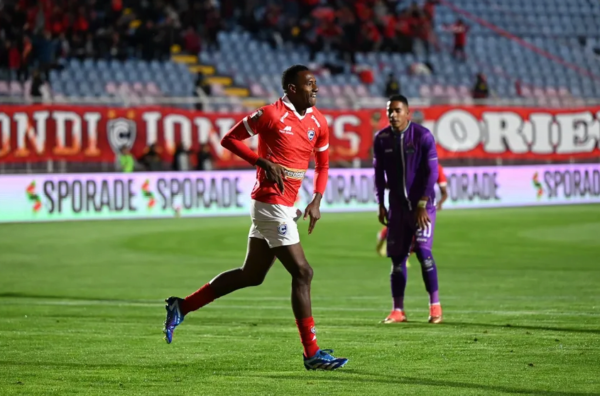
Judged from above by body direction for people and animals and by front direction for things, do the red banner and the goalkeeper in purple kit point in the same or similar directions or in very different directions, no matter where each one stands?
same or similar directions

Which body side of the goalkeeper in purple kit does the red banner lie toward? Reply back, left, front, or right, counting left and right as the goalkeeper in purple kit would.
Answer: back

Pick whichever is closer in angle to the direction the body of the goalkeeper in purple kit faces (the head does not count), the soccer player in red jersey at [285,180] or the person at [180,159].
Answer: the soccer player in red jersey

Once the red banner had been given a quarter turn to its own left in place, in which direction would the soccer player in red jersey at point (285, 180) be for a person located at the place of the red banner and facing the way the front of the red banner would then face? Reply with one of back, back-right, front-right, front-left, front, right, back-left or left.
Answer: right

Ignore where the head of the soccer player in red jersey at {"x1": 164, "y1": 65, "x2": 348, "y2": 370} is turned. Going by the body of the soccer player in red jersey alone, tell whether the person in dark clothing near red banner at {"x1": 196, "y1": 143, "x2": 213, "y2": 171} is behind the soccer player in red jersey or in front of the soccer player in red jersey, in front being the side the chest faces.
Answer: behind

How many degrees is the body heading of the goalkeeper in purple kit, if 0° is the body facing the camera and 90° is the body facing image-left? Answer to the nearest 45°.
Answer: approximately 0°

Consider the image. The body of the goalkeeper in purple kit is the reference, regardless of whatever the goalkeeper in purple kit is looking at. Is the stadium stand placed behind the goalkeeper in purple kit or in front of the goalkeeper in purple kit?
behind

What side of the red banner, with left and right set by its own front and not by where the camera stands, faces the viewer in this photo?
front
